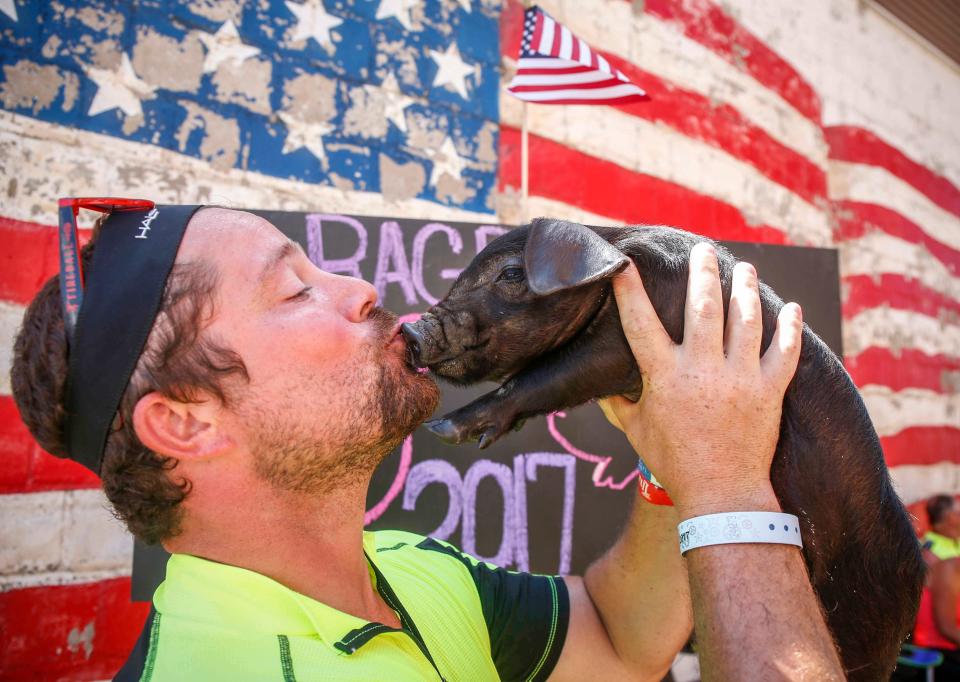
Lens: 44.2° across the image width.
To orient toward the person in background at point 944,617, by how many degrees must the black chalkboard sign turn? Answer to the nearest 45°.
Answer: approximately 135° to its left

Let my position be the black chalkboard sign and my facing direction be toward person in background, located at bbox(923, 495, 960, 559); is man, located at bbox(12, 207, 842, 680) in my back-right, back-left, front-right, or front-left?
back-right

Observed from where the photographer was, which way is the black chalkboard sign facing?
facing the viewer

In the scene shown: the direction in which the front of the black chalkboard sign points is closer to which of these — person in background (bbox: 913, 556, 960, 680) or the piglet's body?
the piglet's body

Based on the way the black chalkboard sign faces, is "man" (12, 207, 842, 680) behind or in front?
in front

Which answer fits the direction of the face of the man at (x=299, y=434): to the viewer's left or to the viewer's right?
to the viewer's right

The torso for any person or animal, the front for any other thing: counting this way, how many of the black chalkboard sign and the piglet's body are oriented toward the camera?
1

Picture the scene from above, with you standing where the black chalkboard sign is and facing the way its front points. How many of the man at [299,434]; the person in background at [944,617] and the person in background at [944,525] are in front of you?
1

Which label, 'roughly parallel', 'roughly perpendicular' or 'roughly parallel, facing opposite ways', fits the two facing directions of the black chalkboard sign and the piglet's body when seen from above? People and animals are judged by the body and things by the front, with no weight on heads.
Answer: roughly perpendicular

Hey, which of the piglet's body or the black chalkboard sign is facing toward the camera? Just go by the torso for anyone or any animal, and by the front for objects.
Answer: the black chalkboard sign

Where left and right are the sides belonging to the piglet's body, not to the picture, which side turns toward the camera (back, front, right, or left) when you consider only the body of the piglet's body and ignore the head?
left
